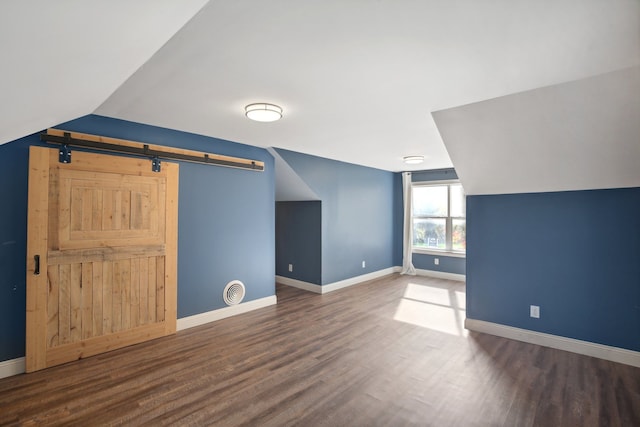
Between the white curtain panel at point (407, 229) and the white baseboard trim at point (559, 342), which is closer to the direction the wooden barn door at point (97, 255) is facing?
the white baseboard trim

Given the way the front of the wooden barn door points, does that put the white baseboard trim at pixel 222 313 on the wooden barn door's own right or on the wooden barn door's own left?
on the wooden barn door's own left

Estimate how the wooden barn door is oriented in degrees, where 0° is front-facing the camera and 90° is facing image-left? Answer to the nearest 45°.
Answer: approximately 315°

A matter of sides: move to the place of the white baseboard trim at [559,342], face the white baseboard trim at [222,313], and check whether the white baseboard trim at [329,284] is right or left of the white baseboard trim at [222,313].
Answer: right

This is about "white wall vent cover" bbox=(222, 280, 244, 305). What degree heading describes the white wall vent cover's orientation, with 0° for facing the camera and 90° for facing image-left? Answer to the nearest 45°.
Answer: approximately 315°

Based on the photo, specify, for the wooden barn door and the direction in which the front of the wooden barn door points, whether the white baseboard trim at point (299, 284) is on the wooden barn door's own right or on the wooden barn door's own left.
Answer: on the wooden barn door's own left

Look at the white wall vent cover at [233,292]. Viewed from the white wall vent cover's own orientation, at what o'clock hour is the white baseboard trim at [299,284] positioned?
The white baseboard trim is roughly at 9 o'clock from the white wall vent cover.

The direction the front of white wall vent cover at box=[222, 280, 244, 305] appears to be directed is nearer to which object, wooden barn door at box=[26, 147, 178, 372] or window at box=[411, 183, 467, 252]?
the window

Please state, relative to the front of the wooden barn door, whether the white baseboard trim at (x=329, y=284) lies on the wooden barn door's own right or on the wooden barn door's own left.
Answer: on the wooden barn door's own left
